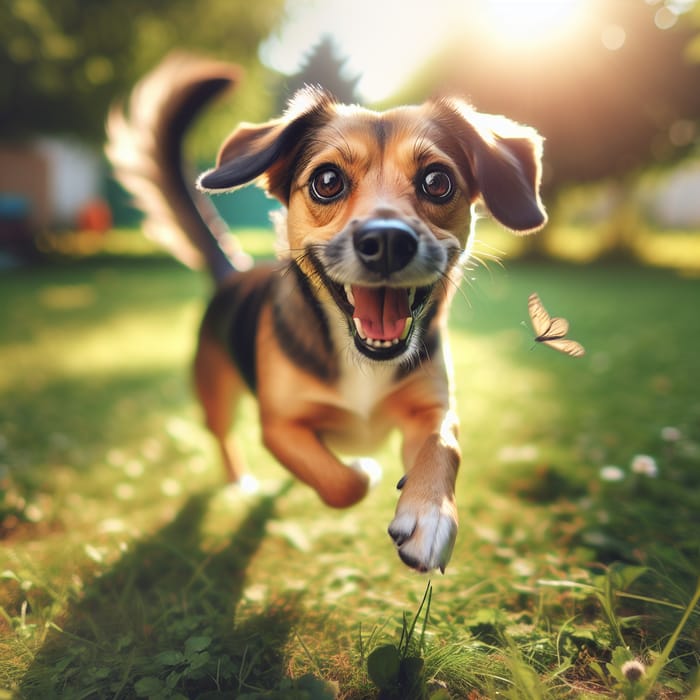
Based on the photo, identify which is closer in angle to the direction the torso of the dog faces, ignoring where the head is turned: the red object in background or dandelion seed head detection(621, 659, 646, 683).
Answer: the dandelion seed head

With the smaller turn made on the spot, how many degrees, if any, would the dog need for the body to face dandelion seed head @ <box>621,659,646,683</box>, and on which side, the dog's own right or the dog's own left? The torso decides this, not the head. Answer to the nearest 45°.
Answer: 0° — it already faces it

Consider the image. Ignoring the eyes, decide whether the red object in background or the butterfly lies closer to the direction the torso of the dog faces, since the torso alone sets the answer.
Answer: the butterfly

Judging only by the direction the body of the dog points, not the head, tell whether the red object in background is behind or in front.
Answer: behind

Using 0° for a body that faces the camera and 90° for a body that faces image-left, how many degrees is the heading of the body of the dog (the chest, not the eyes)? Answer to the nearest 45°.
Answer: approximately 315°
